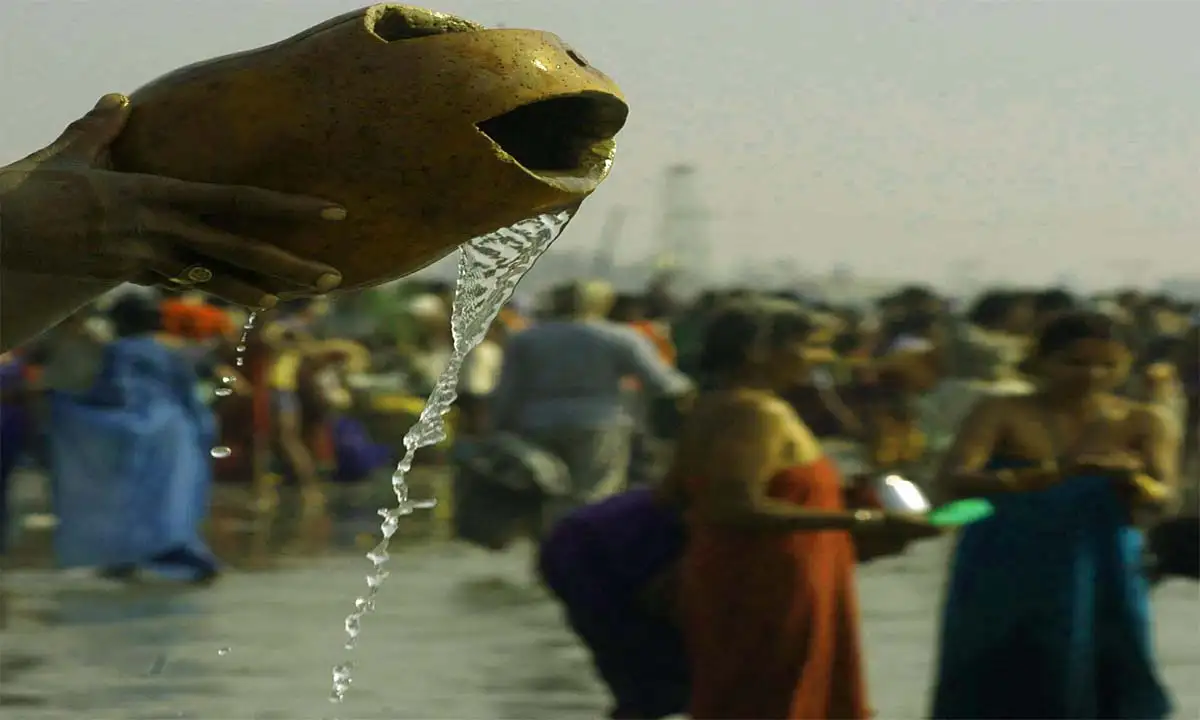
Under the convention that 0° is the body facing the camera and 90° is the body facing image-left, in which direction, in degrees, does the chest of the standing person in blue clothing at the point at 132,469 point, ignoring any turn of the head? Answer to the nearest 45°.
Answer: approximately 180°

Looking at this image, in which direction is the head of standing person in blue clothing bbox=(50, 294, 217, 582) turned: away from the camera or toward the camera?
away from the camera

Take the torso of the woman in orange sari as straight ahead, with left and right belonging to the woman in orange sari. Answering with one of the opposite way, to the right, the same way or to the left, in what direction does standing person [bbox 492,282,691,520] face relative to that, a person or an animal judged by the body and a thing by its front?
to the left

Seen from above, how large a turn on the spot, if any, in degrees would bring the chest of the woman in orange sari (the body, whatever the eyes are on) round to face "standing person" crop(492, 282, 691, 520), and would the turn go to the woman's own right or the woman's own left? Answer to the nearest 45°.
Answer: approximately 90° to the woman's own left

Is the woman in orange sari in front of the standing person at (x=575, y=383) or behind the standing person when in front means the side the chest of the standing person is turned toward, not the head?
behind

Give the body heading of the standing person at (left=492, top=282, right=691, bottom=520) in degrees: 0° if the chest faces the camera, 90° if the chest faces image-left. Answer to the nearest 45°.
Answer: approximately 180°

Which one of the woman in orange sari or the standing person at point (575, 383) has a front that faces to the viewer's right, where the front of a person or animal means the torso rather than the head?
the woman in orange sari

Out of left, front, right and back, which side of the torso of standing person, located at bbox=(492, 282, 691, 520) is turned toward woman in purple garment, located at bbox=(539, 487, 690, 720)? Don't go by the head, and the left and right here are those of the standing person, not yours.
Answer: back

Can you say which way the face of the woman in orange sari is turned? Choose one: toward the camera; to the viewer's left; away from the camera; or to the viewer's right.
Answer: to the viewer's right

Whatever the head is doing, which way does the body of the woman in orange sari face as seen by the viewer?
to the viewer's right

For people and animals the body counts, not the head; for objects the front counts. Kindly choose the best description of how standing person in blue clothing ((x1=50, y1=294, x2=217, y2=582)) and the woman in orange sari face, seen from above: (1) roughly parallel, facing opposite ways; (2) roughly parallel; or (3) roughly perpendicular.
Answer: roughly perpendicular

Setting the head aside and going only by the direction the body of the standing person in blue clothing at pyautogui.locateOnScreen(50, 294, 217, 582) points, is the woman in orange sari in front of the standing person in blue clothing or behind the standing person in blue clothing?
behind
